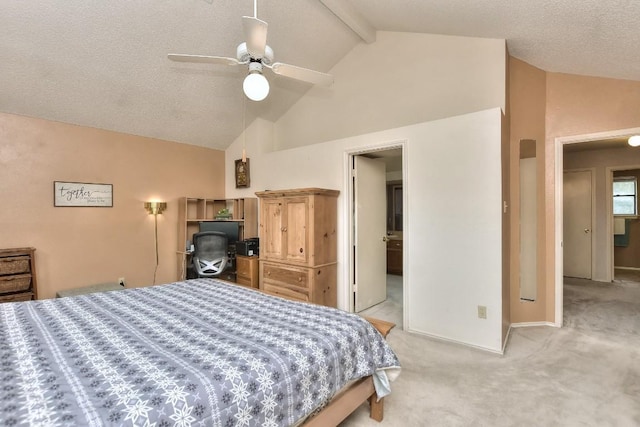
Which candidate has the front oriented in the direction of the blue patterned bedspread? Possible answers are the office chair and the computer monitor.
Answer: the computer monitor

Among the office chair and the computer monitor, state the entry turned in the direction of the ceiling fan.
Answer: the computer monitor

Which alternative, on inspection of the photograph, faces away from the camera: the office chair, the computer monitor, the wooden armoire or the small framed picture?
the office chair

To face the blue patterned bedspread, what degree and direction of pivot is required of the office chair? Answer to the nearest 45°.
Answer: approximately 180°

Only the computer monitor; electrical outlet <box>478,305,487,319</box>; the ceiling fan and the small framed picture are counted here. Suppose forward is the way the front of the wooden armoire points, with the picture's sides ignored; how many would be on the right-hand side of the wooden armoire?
2

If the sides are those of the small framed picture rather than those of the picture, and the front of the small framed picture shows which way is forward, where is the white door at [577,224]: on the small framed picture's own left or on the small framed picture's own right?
on the small framed picture's own left

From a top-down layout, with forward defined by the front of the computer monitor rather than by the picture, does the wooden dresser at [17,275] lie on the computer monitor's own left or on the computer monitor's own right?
on the computer monitor's own right

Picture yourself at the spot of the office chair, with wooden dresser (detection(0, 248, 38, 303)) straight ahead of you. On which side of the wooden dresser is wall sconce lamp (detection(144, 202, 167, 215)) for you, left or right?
right

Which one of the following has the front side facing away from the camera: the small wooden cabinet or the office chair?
the office chair

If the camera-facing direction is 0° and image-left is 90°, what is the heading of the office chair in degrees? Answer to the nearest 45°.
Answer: approximately 180°

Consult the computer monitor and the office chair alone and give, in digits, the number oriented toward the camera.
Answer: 1
